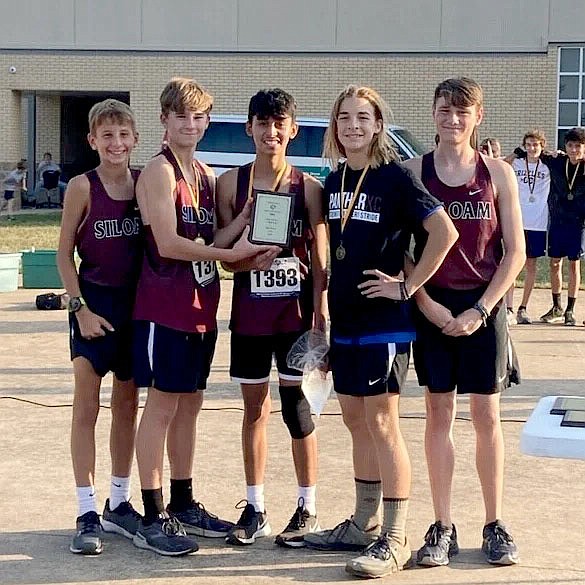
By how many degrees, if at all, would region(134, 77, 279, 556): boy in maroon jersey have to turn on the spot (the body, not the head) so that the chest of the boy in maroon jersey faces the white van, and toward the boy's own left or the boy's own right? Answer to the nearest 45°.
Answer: approximately 135° to the boy's own left

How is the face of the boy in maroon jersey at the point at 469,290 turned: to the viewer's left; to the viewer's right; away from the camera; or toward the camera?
toward the camera

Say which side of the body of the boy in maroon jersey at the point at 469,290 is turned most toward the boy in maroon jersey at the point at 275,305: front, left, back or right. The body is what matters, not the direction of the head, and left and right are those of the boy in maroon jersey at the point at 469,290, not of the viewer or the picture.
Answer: right

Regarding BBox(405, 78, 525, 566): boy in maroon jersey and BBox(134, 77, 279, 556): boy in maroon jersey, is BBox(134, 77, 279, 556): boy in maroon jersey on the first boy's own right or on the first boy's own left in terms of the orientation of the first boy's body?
on the first boy's own right

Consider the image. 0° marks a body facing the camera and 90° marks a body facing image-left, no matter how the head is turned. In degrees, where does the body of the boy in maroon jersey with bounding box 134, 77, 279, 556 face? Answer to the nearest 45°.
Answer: approximately 315°

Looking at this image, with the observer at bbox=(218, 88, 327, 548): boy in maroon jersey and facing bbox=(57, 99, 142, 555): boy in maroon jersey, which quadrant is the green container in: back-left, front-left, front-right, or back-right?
front-right

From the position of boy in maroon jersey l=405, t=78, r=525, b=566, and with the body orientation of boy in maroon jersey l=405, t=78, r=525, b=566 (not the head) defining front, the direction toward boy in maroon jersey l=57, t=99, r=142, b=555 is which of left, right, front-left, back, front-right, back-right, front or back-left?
right

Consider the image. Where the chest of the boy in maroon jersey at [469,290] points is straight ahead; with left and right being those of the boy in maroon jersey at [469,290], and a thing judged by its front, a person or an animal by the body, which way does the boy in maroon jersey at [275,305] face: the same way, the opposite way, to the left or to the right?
the same way

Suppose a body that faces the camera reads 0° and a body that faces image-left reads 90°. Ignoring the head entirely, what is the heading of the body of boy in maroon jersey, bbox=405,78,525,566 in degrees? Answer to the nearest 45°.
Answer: approximately 0°

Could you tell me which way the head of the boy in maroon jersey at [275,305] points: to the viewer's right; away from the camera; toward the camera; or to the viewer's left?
toward the camera

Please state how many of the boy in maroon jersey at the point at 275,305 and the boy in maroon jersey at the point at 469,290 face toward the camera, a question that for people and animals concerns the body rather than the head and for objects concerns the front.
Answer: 2

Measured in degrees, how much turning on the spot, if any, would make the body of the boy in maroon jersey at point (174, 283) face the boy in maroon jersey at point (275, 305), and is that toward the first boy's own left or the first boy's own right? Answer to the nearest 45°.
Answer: approximately 45° to the first boy's own left

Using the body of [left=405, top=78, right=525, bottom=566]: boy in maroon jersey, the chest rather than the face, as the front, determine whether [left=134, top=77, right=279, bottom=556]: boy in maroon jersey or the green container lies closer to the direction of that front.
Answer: the boy in maroon jersey

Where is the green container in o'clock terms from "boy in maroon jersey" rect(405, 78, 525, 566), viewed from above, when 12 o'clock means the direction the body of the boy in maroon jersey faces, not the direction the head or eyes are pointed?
The green container is roughly at 5 o'clock from the boy in maroon jersey.

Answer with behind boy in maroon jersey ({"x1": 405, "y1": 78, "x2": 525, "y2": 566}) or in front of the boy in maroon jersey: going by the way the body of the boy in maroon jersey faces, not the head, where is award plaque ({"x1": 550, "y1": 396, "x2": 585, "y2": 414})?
in front

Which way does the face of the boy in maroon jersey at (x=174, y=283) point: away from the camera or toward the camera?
toward the camera
